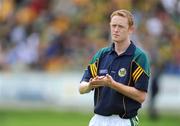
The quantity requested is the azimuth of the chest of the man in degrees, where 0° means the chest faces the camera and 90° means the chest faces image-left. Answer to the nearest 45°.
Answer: approximately 45°
